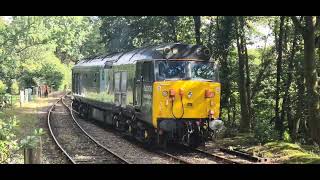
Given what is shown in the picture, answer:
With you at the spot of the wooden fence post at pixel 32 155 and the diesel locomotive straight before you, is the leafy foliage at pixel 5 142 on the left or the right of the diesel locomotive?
left

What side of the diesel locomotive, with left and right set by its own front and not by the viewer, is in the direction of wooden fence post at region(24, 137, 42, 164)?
front

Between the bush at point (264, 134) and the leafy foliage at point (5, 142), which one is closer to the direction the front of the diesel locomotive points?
the bush

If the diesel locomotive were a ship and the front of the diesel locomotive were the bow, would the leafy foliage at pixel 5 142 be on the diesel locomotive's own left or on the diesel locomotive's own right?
on the diesel locomotive's own right

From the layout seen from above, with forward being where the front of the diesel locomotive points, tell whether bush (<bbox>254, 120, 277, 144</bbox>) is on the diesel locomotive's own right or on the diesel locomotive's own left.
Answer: on the diesel locomotive's own left

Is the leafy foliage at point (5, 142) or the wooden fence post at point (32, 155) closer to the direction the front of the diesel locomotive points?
the wooden fence post

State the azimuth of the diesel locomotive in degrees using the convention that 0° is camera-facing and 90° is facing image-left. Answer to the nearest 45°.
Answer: approximately 315°
